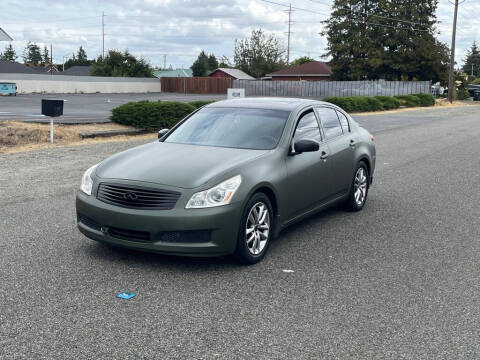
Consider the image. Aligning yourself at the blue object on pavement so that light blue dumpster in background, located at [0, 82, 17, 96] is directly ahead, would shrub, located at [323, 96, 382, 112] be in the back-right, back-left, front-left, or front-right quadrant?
front-right

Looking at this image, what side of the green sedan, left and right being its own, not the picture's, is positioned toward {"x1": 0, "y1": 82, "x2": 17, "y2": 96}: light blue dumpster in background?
right

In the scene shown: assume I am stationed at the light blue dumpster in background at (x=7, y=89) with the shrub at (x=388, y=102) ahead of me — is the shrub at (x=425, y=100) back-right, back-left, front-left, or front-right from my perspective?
front-left

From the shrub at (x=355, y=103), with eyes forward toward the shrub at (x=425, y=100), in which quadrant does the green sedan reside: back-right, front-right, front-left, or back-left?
back-right

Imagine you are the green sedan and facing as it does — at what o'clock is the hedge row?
The hedge row is roughly at 5 o'clock from the green sedan.

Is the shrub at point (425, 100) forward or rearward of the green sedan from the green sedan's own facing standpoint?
rearward

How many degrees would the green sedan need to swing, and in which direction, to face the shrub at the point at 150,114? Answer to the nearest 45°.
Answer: approximately 135° to its right

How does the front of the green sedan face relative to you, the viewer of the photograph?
facing the viewer and to the left of the viewer

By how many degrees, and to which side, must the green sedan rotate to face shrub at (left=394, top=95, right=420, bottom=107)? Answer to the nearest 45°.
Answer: approximately 135° to its right
